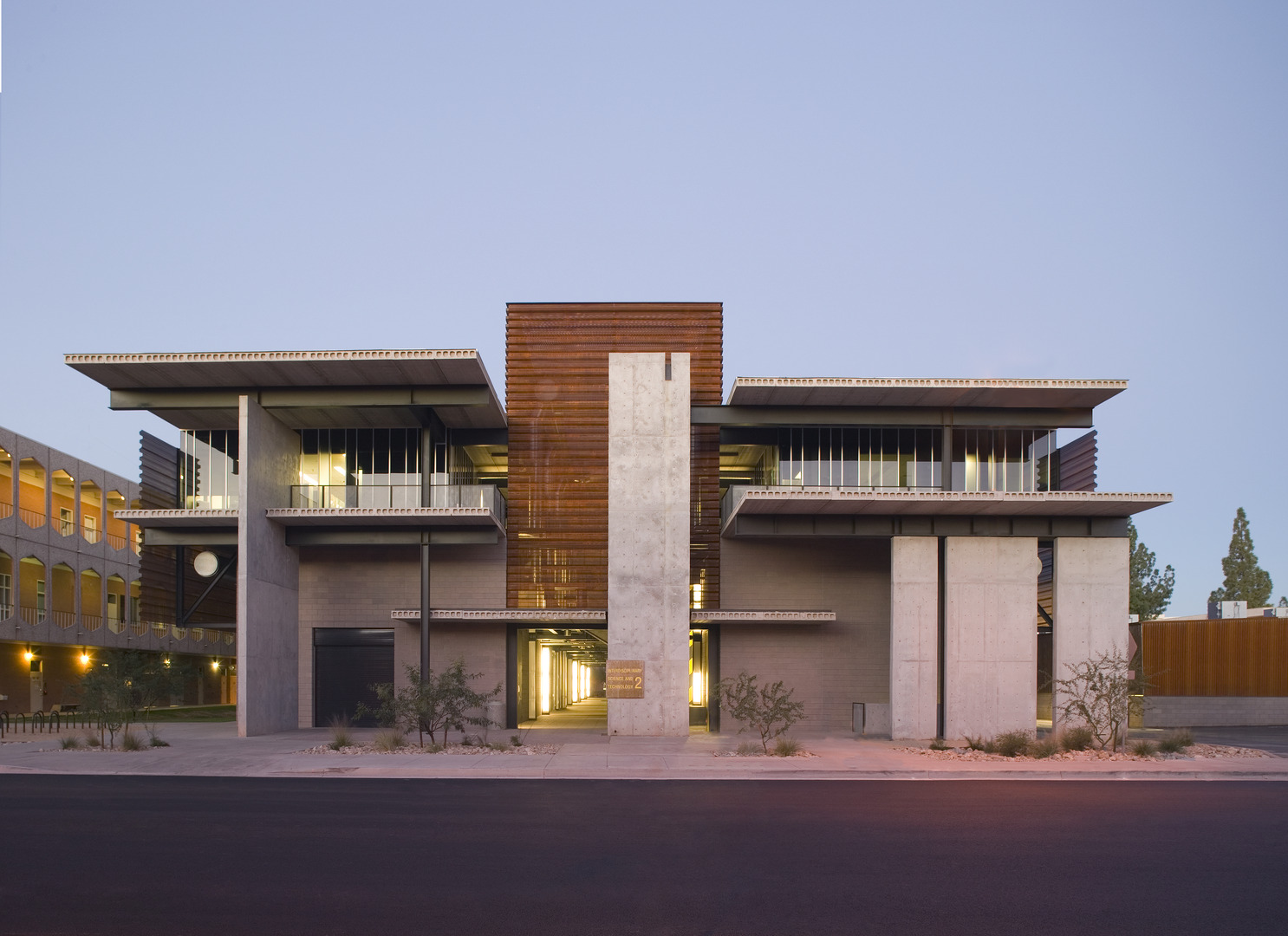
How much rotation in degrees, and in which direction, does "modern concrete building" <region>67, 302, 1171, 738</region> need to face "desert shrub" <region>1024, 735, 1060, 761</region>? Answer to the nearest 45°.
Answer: approximately 45° to its left

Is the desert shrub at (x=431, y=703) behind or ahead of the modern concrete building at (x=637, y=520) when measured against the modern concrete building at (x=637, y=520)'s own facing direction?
ahead

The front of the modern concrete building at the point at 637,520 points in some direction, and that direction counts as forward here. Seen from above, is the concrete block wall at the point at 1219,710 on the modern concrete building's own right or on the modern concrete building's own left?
on the modern concrete building's own left

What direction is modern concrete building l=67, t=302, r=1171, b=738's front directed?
toward the camera
